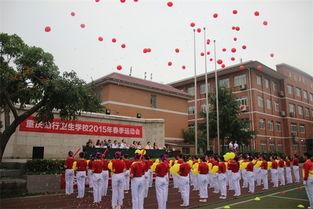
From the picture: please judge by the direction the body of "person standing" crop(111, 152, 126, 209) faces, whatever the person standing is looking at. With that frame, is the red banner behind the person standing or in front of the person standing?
in front

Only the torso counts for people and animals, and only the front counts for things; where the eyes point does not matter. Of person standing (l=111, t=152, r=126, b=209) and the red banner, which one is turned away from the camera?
the person standing

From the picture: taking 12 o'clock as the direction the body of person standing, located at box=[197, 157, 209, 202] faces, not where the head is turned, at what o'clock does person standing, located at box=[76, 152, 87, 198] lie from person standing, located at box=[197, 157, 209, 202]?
person standing, located at box=[76, 152, 87, 198] is roughly at 9 o'clock from person standing, located at box=[197, 157, 209, 202].

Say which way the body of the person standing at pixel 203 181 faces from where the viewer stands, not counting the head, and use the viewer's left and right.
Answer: facing away from the viewer

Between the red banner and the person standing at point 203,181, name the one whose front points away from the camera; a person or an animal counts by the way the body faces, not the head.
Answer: the person standing

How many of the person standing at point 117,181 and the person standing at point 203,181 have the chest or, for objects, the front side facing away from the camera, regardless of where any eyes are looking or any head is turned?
2

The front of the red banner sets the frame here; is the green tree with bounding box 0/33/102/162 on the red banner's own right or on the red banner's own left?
on the red banner's own right

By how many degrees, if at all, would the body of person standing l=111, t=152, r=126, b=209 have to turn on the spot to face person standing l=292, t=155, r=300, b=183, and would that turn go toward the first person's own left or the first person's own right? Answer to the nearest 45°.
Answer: approximately 45° to the first person's own right

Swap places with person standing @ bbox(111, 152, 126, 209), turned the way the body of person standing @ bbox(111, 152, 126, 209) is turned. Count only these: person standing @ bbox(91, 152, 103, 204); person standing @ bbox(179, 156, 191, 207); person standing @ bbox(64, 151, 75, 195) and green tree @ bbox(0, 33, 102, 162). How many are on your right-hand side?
1

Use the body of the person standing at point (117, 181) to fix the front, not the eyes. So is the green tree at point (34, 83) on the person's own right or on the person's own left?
on the person's own left

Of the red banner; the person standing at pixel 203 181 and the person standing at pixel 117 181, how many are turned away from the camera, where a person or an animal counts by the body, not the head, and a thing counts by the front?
2

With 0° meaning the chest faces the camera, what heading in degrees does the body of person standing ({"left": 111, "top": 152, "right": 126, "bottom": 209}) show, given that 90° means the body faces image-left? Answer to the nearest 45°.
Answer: approximately 180°

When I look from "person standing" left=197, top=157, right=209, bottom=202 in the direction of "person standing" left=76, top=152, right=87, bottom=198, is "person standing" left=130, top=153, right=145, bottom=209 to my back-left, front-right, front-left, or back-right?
front-left
